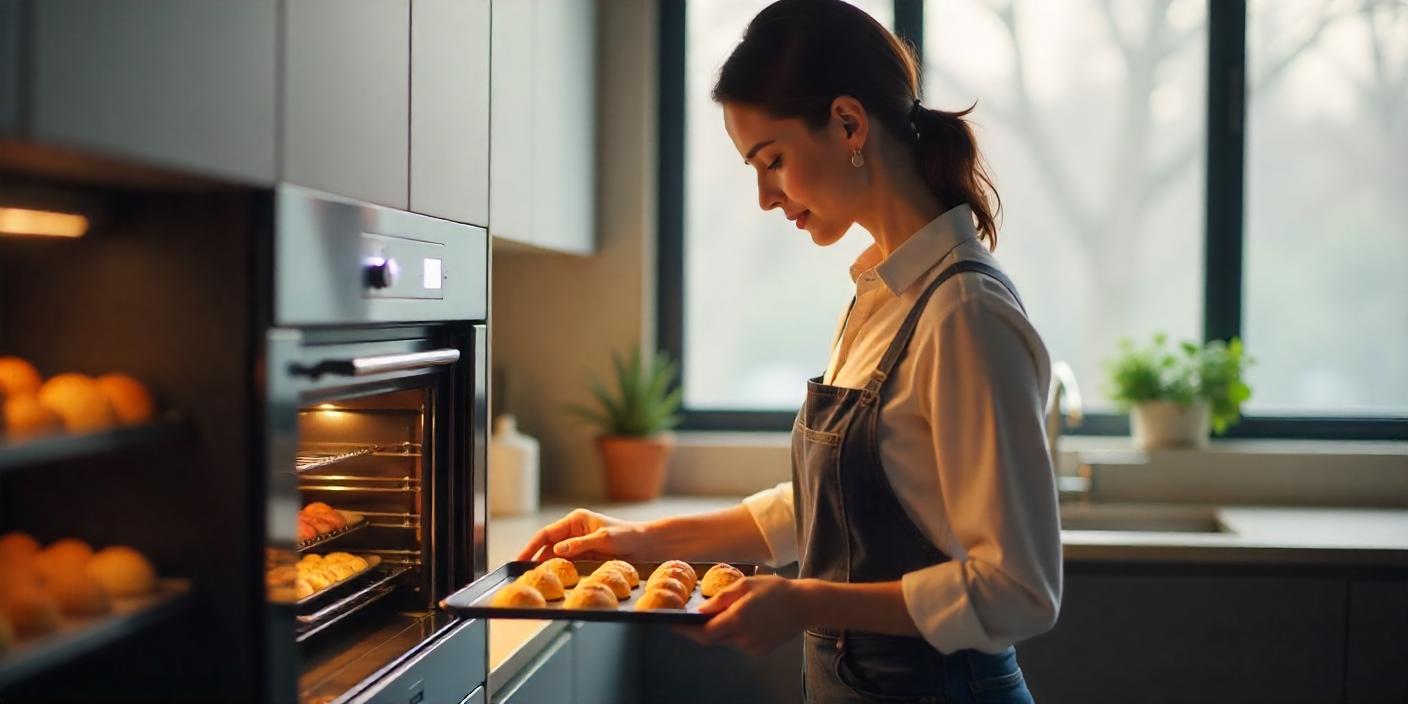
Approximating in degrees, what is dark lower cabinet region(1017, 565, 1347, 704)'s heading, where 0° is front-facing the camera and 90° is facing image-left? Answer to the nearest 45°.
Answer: approximately 0°

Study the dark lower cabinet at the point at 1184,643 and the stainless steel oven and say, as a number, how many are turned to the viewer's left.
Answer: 0

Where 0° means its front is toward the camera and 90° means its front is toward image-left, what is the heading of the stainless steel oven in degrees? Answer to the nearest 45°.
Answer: approximately 315°

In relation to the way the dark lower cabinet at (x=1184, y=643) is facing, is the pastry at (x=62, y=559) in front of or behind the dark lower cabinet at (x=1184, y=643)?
in front

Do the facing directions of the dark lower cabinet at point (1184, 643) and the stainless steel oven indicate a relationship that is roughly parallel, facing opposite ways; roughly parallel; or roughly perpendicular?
roughly perpendicular

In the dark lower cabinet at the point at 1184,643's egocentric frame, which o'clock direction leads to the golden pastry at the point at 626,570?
The golden pastry is roughly at 1 o'clock from the dark lower cabinet.

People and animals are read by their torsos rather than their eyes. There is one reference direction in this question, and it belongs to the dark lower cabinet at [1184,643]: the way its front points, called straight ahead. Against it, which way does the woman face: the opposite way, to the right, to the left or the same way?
to the right

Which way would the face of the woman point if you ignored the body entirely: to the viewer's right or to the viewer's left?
to the viewer's left

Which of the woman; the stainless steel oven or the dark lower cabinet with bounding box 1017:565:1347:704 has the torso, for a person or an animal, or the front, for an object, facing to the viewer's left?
the woman

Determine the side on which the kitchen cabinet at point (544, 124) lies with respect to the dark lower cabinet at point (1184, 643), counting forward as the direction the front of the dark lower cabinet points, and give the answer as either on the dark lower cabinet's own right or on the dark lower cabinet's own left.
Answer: on the dark lower cabinet's own right

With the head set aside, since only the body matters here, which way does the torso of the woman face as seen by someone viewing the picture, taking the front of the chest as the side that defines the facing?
to the viewer's left
